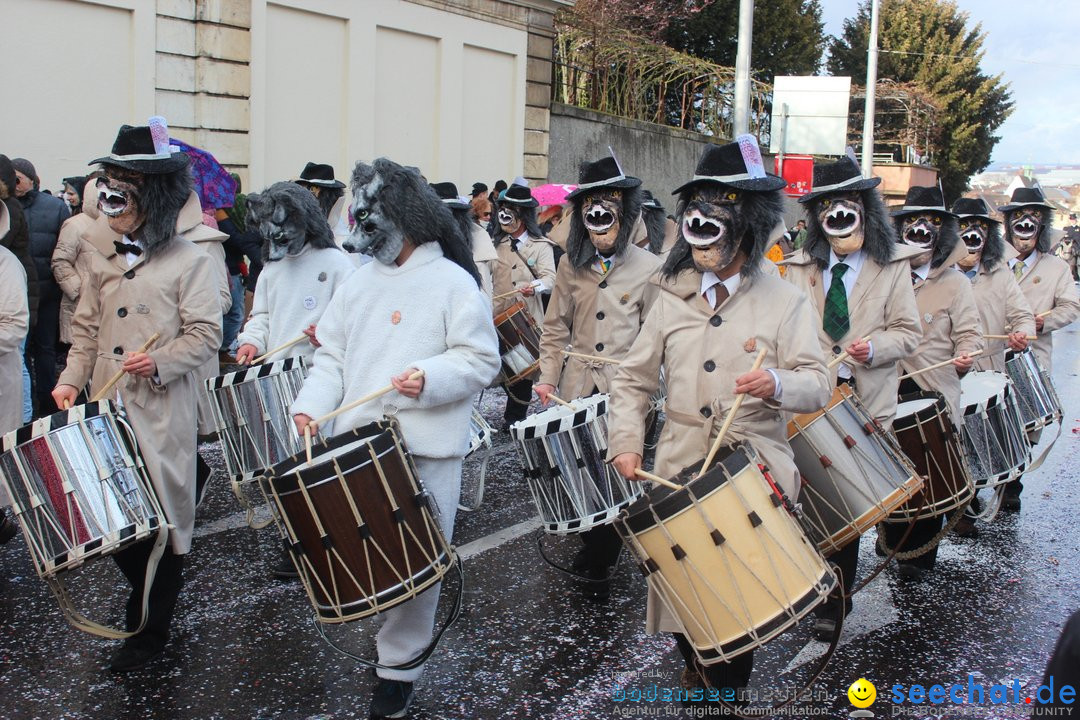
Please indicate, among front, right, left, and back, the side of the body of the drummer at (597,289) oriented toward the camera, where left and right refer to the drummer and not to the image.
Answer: front

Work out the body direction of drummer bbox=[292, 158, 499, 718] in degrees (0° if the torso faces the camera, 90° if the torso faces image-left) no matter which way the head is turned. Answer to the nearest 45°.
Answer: approximately 45°

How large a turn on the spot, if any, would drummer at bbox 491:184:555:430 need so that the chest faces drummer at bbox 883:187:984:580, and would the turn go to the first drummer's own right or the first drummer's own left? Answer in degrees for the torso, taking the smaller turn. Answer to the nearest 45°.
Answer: approximately 90° to the first drummer's own left

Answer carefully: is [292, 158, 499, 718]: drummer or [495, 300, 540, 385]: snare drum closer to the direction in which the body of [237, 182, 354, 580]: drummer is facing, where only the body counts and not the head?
the drummer

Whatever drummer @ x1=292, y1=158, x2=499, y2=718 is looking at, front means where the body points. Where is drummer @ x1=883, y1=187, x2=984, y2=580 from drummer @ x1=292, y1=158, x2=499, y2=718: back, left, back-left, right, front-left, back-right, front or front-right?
back

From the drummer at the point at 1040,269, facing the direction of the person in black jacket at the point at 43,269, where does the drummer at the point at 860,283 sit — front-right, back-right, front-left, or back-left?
front-left

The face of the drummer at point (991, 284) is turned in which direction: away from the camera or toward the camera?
toward the camera

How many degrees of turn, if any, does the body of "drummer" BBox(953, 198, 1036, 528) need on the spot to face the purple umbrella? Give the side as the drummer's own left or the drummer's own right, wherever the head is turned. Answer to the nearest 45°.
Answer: approximately 45° to the drummer's own right

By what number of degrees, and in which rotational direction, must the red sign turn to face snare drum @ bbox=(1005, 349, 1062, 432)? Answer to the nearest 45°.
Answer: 0° — it already faces it

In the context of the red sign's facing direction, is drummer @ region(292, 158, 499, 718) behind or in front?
in front

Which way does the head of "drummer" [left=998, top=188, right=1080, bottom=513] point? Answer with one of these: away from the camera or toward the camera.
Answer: toward the camera

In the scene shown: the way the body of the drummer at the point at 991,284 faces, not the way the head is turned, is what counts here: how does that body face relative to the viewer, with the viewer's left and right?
facing the viewer and to the left of the viewer

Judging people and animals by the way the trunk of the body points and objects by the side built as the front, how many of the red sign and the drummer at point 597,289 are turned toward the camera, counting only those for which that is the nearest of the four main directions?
2

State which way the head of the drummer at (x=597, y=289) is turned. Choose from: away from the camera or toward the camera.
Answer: toward the camera

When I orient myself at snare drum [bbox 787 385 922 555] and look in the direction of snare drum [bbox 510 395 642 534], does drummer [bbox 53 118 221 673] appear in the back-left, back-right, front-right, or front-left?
front-left
